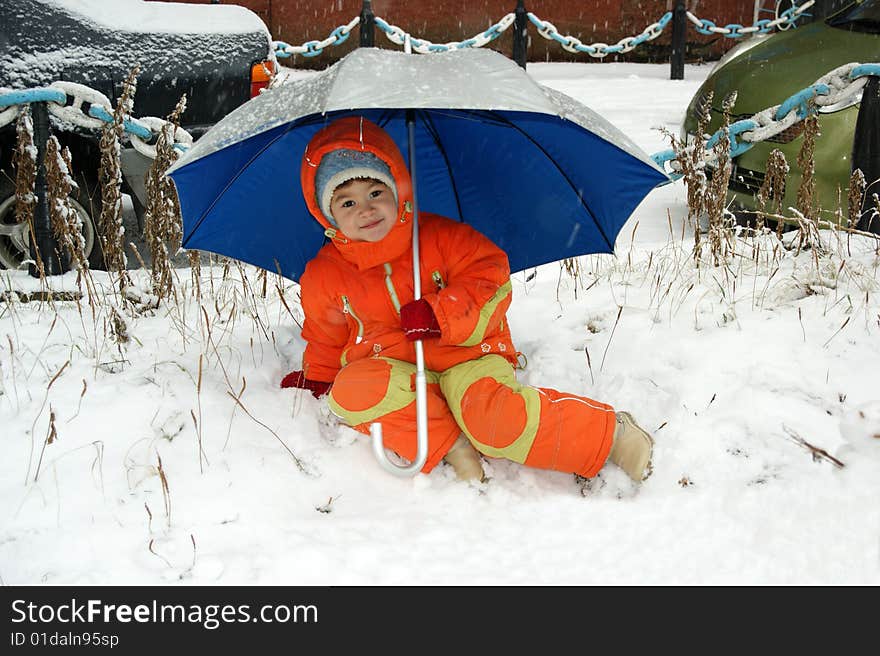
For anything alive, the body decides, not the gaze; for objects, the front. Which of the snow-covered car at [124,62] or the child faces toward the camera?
the child

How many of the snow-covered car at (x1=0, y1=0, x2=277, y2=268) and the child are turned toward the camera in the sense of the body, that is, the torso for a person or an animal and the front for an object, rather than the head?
1

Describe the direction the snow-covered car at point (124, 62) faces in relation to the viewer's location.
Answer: facing to the left of the viewer

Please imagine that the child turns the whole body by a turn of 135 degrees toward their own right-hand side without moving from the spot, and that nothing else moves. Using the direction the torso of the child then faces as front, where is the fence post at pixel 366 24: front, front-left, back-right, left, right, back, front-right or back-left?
front-right

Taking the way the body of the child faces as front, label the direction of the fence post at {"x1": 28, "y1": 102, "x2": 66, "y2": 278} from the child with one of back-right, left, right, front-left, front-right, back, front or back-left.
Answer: back-right

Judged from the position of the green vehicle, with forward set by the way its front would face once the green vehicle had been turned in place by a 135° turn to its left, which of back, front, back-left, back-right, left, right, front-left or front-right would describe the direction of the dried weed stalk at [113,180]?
back-right

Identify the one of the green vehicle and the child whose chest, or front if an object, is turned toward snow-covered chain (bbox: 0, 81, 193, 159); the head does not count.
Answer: the green vehicle

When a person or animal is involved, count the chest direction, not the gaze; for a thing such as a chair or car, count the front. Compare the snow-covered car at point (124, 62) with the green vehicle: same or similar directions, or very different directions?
same or similar directions

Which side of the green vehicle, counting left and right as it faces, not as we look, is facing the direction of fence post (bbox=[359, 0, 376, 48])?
right

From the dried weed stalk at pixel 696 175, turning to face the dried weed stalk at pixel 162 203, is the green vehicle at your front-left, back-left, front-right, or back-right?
back-right

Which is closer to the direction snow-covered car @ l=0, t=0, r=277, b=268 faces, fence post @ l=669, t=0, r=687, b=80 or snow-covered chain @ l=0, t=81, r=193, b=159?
the snow-covered chain

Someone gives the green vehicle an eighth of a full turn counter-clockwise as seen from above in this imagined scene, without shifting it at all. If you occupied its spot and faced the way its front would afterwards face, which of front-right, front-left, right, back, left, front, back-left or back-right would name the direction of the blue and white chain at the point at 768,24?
back

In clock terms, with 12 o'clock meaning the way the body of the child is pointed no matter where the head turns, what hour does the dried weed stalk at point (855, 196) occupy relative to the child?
The dried weed stalk is roughly at 8 o'clock from the child.

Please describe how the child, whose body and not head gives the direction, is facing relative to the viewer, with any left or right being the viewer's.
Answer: facing the viewer

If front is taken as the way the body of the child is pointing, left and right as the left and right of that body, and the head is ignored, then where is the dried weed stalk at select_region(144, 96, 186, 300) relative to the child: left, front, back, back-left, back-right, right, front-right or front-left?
back-right

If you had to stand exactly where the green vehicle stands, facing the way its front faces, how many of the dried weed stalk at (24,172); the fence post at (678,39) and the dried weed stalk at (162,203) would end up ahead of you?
2

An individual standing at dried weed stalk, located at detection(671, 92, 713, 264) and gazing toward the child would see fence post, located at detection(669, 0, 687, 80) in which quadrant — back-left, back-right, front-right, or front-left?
back-right

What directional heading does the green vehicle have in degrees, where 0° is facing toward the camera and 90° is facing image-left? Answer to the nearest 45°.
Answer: approximately 45°
